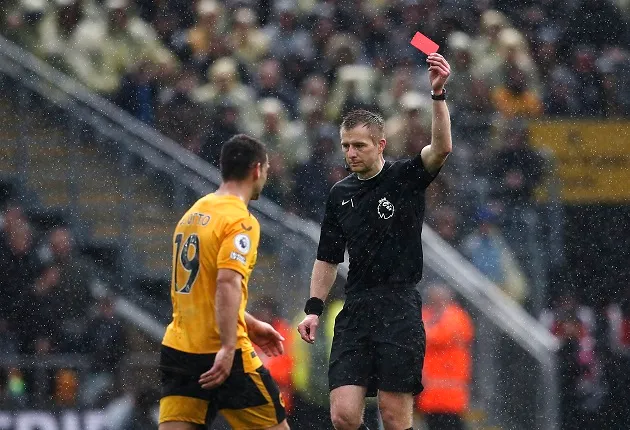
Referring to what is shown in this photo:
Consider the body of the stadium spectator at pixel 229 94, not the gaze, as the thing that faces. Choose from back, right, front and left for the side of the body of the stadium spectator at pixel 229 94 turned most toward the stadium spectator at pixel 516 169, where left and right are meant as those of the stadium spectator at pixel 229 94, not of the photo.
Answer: left

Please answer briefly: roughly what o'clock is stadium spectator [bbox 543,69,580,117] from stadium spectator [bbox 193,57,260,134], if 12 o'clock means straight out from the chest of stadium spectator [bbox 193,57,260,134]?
stadium spectator [bbox 543,69,580,117] is roughly at 9 o'clock from stadium spectator [bbox 193,57,260,134].

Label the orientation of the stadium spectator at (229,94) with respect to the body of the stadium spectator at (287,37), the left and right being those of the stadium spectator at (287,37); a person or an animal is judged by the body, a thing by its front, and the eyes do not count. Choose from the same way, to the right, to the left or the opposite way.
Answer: the same way

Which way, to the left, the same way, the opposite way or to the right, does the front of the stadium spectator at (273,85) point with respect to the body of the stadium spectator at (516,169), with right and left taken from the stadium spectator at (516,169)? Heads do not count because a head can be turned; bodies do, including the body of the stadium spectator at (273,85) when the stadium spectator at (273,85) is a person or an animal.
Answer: the same way

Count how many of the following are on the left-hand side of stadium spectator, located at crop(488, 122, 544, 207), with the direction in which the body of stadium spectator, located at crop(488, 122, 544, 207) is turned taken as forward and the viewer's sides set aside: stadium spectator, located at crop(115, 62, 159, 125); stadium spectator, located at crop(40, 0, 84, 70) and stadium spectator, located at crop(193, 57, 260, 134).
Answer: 0

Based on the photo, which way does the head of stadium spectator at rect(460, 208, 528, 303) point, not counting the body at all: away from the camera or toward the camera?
toward the camera

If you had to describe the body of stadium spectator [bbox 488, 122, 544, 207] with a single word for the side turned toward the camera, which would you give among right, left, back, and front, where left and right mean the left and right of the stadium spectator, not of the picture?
front

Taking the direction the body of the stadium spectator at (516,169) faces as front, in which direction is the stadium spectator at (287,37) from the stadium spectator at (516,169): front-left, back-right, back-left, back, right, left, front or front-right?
right

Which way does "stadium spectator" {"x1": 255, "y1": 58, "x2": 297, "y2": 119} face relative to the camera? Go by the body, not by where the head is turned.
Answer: toward the camera

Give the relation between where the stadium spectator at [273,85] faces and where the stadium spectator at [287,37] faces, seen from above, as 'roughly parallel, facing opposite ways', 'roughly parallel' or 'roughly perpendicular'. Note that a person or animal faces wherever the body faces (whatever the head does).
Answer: roughly parallel

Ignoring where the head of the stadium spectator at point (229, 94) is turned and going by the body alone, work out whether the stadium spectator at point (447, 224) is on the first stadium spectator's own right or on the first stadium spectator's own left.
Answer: on the first stadium spectator's own left

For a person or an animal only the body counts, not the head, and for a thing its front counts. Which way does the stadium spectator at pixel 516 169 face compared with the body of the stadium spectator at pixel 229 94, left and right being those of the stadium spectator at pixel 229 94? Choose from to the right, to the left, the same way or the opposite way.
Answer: the same way

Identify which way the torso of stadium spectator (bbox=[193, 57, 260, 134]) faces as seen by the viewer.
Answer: toward the camera

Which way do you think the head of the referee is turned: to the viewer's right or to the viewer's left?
to the viewer's left

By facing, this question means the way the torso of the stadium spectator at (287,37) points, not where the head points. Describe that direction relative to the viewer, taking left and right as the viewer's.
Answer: facing the viewer

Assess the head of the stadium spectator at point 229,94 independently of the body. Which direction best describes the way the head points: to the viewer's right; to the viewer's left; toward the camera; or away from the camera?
toward the camera

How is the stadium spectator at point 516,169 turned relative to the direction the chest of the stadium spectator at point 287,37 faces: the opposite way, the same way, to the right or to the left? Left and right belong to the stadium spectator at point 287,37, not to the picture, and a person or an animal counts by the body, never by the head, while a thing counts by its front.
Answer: the same way

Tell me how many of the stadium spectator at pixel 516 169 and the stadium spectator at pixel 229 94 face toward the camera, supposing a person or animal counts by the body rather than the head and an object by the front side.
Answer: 2
